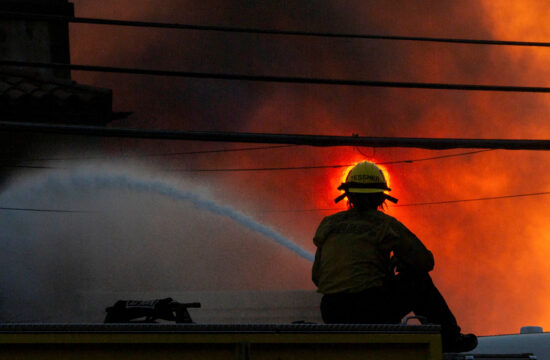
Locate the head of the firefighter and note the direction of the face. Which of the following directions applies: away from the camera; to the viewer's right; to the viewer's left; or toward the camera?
away from the camera

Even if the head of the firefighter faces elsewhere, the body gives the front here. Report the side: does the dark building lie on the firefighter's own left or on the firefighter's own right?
on the firefighter's own left

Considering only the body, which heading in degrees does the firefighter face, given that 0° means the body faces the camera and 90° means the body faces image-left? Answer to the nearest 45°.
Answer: approximately 225°
